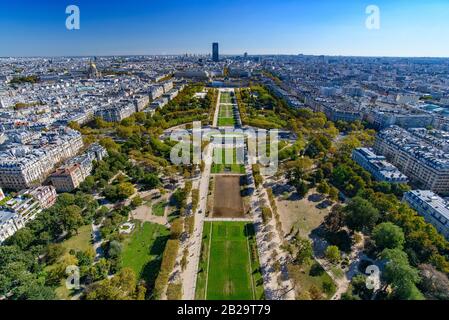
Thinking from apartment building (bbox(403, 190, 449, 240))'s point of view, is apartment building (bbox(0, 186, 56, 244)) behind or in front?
in front

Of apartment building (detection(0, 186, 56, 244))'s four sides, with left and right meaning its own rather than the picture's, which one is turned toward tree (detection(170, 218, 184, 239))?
front

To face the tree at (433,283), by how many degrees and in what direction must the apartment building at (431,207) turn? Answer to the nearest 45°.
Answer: approximately 45° to its left

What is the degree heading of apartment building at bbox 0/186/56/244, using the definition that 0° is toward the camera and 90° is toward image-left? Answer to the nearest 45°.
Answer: approximately 315°

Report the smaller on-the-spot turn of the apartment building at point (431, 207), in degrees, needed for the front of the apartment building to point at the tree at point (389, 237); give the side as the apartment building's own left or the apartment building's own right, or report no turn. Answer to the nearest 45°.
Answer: approximately 45° to the apartment building's own left

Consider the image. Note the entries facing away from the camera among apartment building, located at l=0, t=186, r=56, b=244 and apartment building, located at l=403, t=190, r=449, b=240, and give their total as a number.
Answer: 0

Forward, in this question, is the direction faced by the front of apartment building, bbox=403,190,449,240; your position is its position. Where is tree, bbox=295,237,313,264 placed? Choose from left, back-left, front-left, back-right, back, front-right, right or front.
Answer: front

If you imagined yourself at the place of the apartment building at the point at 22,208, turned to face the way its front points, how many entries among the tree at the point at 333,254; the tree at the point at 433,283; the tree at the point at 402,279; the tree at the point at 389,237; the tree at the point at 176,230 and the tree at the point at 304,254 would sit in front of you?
6

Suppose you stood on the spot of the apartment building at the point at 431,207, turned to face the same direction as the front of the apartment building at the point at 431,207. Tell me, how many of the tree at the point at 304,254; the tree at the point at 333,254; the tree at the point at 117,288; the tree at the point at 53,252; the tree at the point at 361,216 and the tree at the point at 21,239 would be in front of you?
6

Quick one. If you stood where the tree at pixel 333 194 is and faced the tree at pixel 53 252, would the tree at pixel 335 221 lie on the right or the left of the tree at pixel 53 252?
left

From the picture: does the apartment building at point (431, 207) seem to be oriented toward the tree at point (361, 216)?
yes

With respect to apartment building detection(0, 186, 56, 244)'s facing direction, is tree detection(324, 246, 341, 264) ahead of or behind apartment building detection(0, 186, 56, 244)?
ahead

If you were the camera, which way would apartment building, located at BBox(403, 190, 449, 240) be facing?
facing the viewer and to the left of the viewer

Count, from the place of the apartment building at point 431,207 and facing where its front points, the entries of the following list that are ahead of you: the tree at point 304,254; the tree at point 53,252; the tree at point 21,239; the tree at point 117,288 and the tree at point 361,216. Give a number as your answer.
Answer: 5

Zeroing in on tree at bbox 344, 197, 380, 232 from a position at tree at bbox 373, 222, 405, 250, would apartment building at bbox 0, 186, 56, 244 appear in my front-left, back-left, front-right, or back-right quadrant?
front-left
